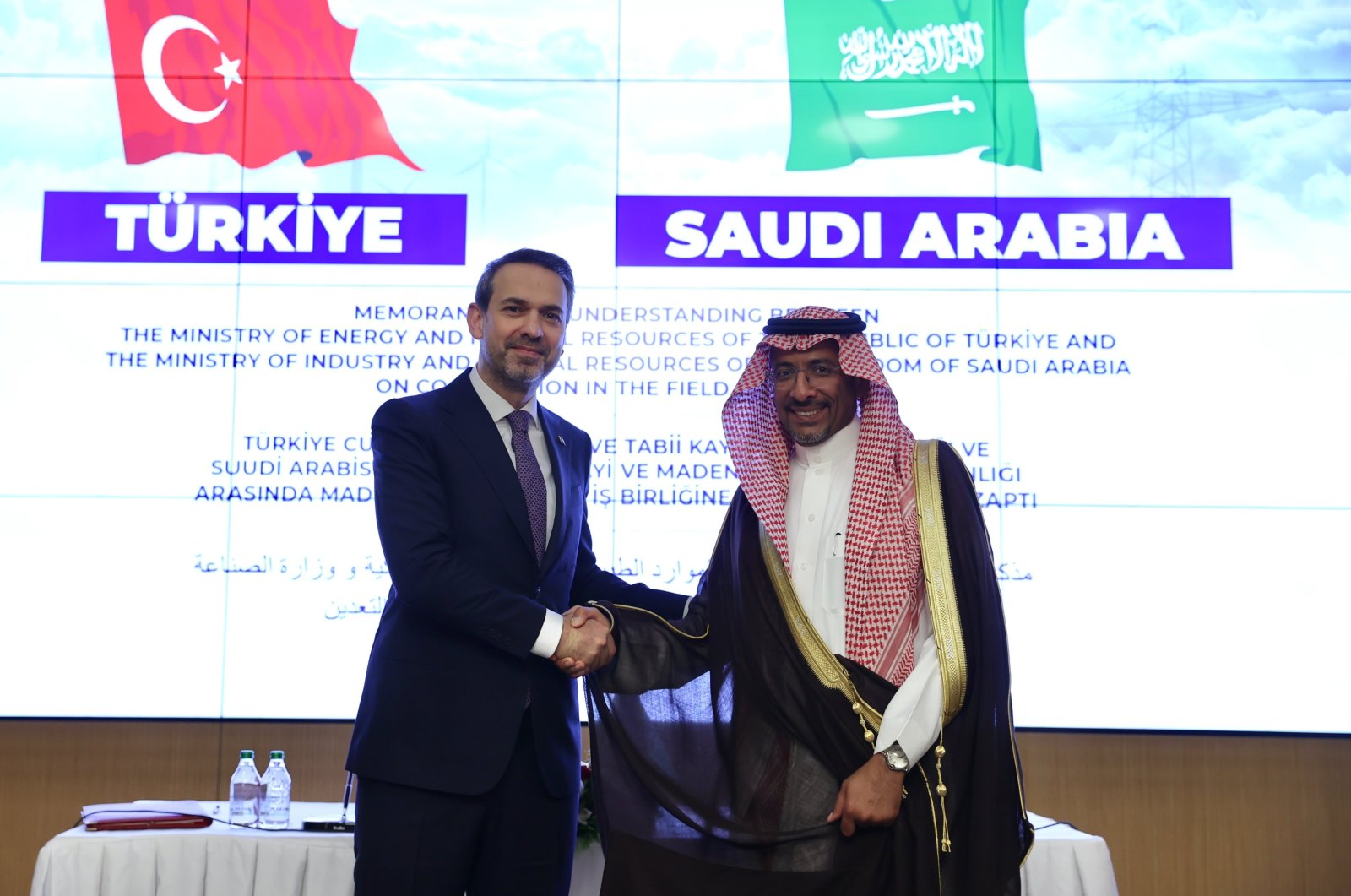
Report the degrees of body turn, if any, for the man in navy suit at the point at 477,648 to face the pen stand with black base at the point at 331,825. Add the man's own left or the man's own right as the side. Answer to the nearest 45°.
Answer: approximately 180°

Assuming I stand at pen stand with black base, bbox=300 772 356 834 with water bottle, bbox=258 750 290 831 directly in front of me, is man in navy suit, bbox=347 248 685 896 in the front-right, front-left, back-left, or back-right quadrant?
back-left

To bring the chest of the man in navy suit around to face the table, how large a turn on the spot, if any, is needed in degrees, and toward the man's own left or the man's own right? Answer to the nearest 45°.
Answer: approximately 180°

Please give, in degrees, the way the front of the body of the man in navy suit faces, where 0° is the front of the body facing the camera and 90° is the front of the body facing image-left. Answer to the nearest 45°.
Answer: approximately 315°

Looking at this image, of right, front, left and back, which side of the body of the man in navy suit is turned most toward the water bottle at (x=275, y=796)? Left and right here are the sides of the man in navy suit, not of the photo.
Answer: back

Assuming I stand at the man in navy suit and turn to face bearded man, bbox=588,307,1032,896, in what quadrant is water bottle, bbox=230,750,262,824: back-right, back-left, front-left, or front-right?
back-left

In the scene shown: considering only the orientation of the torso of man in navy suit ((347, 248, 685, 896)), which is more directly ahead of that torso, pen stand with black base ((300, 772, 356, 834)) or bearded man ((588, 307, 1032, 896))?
the bearded man

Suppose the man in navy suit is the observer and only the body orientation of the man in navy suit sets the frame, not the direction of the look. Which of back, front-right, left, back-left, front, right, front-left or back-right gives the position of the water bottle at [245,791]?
back

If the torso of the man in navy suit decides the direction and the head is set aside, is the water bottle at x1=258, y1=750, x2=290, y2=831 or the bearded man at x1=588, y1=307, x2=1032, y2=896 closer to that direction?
the bearded man
